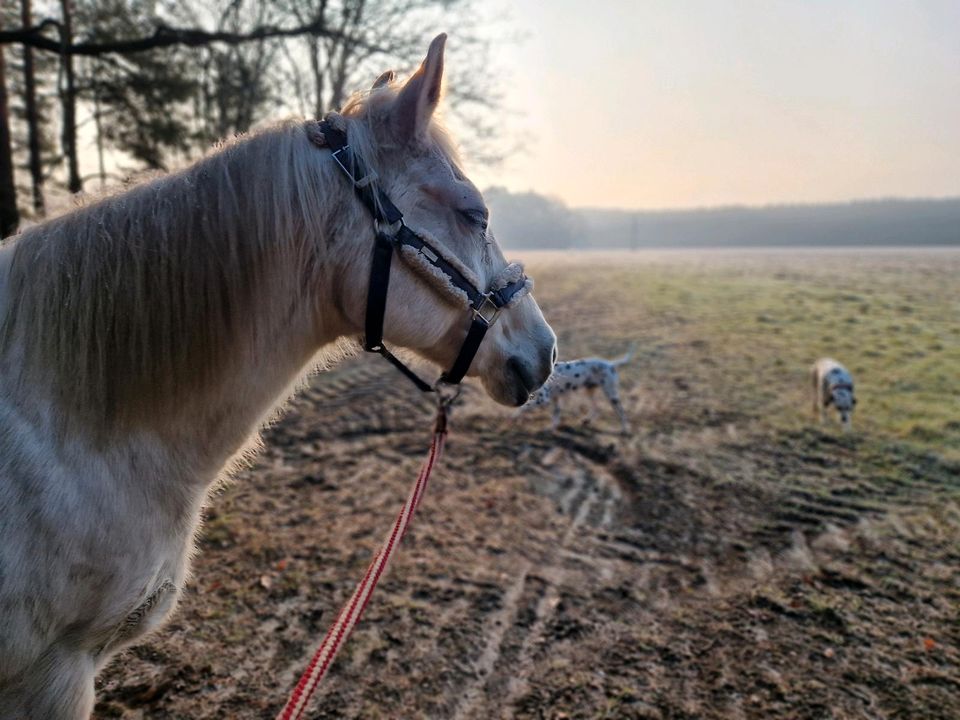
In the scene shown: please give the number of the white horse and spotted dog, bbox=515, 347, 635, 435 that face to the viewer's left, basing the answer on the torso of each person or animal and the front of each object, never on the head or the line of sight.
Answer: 1

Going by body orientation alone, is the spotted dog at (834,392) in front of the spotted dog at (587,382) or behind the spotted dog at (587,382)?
behind

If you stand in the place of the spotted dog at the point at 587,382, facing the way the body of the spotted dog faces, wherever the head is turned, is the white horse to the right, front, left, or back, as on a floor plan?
left

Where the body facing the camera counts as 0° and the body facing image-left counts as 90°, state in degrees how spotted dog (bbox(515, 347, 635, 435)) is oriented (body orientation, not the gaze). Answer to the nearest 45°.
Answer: approximately 90°

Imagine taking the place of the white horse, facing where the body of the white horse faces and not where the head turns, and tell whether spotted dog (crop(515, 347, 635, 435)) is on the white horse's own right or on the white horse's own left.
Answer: on the white horse's own left

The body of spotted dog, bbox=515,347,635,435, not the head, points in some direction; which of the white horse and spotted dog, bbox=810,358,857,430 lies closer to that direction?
the white horse

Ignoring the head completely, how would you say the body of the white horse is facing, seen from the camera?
to the viewer's right

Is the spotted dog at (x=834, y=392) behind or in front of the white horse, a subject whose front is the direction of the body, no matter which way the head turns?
in front
